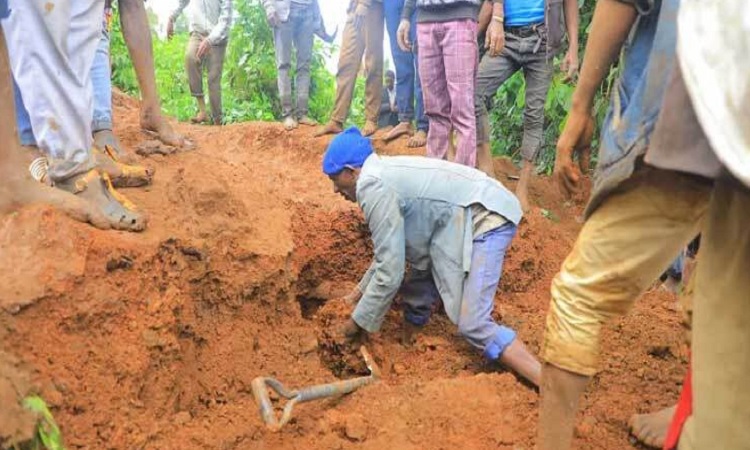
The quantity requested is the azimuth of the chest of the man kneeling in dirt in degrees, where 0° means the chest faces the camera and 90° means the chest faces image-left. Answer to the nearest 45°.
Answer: approximately 90°

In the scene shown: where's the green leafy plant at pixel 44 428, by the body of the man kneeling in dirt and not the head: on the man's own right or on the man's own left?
on the man's own left
